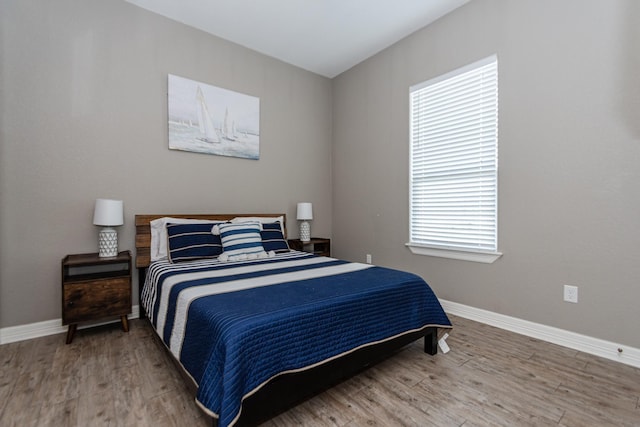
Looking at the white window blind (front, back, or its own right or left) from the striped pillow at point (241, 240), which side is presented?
front

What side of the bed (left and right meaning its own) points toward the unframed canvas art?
back

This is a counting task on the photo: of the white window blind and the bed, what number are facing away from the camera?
0

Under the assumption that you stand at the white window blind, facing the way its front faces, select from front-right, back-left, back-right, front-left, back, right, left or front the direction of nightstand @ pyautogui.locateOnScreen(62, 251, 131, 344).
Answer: front

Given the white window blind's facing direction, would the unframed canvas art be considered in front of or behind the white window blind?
in front

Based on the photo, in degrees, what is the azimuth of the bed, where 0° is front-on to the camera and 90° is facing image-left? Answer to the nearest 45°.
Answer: approximately 315°

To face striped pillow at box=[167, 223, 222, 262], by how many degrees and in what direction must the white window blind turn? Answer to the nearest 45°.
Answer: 0° — it already faces it
